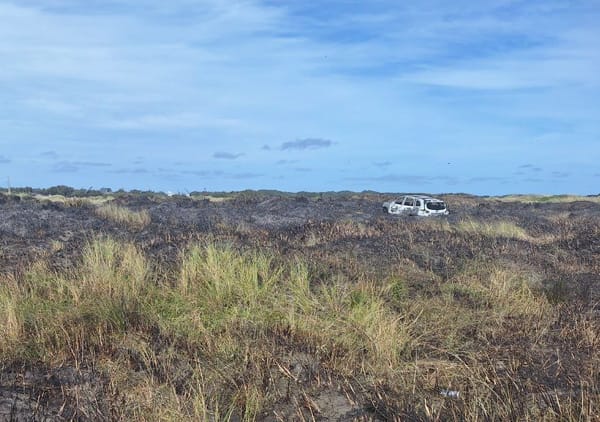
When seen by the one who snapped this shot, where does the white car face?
facing away from the viewer and to the left of the viewer
